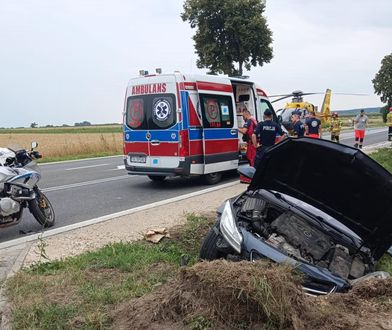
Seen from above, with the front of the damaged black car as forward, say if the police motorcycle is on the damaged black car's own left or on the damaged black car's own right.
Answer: on the damaged black car's own right

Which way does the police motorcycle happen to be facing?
to the viewer's right

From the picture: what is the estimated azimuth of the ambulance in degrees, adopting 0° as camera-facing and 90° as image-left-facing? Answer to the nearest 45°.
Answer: approximately 225°

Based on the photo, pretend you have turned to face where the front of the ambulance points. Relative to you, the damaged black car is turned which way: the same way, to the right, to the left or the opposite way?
the opposite way

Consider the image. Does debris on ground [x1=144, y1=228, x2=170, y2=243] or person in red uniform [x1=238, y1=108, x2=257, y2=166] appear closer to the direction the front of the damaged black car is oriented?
the debris on ground

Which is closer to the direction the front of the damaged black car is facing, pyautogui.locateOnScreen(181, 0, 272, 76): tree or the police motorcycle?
the police motorcycle
